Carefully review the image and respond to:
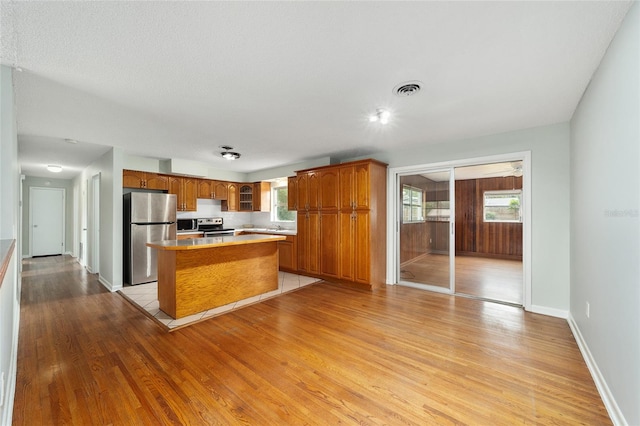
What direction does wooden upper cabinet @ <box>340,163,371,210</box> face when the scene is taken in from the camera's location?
facing the viewer and to the left of the viewer

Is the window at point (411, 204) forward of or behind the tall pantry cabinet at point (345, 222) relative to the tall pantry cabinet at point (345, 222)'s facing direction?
behind

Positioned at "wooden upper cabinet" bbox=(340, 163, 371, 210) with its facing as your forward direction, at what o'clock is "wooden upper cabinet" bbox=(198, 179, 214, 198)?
"wooden upper cabinet" bbox=(198, 179, 214, 198) is roughly at 2 o'clock from "wooden upper cabinet" bbox=(340, 163, 371, 210).

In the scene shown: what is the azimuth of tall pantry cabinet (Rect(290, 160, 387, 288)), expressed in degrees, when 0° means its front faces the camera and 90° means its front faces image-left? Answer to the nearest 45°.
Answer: approximately 45°

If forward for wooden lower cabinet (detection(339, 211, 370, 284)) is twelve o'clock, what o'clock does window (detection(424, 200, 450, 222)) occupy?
The window is roughly at 7 o'clock from the wooden lower cabinet.

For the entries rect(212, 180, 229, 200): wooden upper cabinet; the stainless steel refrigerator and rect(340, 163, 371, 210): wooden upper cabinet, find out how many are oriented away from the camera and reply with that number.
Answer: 0

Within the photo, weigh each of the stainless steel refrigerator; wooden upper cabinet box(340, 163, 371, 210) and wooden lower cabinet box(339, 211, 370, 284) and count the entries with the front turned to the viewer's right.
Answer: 0

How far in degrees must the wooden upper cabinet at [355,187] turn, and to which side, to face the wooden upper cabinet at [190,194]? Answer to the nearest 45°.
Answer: approximately 45° to its right

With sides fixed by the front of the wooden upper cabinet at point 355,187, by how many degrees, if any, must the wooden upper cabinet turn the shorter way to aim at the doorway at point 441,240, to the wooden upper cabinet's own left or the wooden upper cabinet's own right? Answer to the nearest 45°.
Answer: approximately 135° to the wooden upper cabinet's own left

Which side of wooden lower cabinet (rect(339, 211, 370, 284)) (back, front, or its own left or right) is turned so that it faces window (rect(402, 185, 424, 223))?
back

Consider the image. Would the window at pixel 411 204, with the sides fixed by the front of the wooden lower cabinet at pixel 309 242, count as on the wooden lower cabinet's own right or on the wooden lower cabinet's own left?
on the wooden lower cabinet's own left

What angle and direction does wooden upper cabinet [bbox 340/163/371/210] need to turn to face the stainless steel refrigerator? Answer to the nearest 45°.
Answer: approximately 45° to its right

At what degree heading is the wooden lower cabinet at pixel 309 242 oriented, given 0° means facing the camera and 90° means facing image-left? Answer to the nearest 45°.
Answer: approximately 45°

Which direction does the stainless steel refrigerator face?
toward the camera
